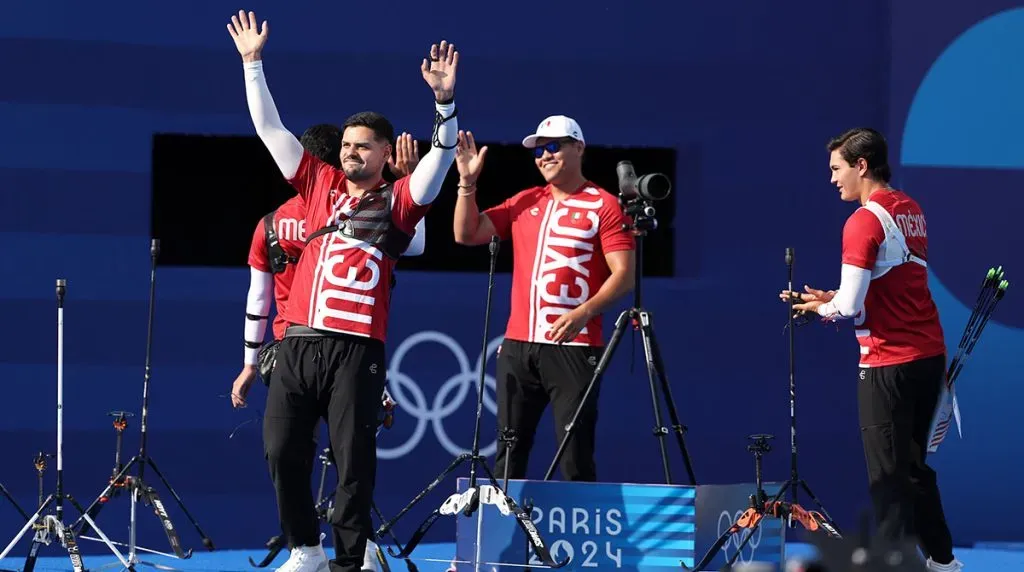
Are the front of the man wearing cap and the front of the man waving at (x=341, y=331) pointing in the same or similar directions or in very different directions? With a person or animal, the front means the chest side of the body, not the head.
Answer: same or similar directions

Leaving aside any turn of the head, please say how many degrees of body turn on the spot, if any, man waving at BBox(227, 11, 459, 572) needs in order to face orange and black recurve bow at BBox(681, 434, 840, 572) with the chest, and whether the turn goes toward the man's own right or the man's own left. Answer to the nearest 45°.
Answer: approximately 135° to the man's own left

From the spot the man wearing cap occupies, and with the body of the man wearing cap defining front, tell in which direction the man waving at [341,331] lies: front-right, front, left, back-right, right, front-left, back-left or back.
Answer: front

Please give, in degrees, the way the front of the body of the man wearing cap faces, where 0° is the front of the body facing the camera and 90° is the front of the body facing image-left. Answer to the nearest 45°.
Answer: approximately 45°

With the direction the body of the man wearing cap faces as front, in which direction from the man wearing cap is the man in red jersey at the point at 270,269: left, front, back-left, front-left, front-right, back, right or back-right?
front-right

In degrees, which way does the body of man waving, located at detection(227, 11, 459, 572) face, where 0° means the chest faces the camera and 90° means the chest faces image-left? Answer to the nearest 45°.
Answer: approximately 45°

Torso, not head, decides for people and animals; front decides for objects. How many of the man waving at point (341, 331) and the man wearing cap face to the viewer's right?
0

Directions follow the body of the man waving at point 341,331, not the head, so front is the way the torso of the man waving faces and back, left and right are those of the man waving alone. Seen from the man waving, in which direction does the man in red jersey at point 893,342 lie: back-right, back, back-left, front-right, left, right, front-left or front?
back-left

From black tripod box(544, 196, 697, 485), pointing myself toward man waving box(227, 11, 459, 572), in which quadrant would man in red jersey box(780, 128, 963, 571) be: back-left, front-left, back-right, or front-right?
back-left

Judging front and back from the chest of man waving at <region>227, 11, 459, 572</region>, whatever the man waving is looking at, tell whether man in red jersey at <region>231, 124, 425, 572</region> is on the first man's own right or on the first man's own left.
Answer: on the first man's own right

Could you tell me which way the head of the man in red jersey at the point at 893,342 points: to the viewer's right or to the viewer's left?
to the viewer's left
